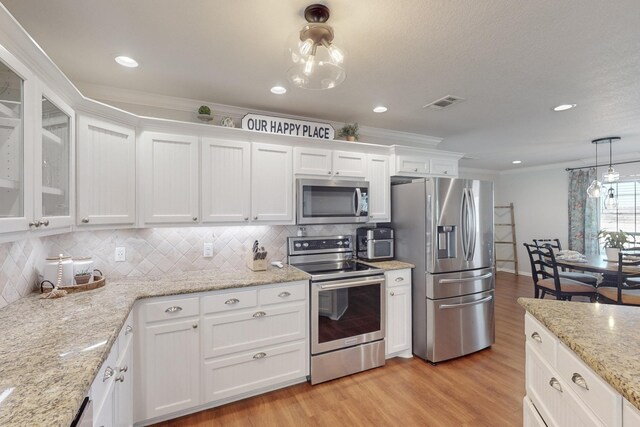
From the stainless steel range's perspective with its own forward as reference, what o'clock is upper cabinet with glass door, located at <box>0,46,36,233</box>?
The upper cabinet with glass door is roughly at 3 o'clock from the stainless steel range.

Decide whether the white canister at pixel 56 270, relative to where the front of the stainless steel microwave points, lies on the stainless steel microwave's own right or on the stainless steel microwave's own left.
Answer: on the stainless steel microwave's own right

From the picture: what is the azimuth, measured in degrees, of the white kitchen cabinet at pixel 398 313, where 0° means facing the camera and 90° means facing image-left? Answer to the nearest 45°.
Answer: approximately 315°

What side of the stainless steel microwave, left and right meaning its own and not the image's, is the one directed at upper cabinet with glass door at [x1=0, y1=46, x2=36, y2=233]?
right

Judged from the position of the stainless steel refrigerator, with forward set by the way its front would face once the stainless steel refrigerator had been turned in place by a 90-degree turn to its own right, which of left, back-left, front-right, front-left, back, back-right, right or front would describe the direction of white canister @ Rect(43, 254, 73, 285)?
front

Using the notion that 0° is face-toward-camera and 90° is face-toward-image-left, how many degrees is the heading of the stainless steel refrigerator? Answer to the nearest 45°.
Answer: approximately 315°

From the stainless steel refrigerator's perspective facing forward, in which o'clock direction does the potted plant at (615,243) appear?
The potted plant is roughly at 9 o'clock from the stainless steel refrigerator.

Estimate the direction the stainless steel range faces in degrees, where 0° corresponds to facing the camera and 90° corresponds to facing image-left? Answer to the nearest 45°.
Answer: approximately 315°

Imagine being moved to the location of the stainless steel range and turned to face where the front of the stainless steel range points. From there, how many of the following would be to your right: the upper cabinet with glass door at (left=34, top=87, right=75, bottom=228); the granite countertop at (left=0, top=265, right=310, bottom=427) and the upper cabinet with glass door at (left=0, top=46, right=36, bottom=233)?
3

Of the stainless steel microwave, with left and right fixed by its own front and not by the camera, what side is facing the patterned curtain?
left

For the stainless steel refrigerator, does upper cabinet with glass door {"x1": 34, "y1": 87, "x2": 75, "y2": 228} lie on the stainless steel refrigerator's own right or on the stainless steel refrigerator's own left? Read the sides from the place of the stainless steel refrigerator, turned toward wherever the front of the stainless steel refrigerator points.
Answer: on the stainless steel refrigerator's own right

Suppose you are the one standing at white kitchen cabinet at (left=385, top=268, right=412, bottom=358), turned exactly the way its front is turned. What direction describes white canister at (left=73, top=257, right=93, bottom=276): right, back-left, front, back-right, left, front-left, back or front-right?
right
